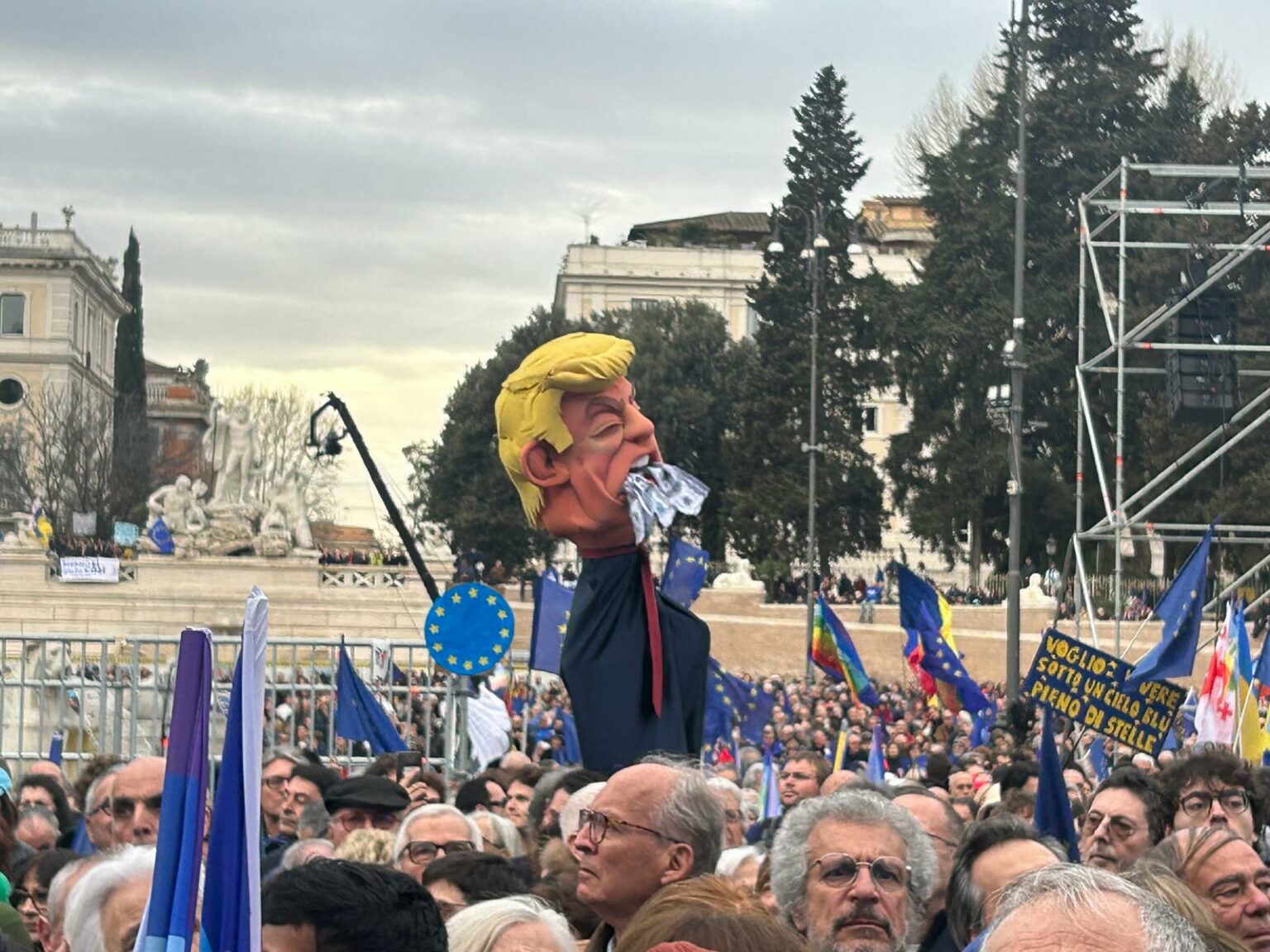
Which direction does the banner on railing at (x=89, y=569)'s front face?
toward the camera

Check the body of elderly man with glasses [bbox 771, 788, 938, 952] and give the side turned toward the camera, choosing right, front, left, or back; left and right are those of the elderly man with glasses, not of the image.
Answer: front

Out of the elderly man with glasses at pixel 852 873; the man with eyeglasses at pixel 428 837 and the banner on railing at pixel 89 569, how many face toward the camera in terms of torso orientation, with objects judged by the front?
3

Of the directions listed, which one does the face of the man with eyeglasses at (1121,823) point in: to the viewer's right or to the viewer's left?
to the viewer's left

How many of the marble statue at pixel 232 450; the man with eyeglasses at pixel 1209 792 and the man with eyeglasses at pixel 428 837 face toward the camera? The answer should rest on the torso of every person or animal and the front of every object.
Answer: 3

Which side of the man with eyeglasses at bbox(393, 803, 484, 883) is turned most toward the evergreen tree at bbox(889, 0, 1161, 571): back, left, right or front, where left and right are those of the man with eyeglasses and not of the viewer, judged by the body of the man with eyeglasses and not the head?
back

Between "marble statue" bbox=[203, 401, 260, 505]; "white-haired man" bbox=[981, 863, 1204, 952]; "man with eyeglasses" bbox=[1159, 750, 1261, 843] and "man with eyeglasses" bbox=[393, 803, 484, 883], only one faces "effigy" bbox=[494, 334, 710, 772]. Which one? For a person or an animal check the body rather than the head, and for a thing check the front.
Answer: the marble statue

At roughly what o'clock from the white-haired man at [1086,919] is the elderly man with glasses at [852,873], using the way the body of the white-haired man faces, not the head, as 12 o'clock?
The elderly man with glasses is roughly at 4 o'clock from the white-haired man.

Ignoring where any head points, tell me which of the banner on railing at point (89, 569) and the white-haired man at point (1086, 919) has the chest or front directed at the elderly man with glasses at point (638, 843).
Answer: the banner on railing

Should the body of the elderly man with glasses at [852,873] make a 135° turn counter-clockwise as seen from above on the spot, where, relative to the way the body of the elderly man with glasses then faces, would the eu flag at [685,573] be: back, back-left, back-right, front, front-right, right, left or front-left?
front-left

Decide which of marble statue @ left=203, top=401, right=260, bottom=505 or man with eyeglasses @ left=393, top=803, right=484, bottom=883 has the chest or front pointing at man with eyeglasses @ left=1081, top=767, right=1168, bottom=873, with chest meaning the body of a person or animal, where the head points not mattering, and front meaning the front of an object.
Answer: the marble statue

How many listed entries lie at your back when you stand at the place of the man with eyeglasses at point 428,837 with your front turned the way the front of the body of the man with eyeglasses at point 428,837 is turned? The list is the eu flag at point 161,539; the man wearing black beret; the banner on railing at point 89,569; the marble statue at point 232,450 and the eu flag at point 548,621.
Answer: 5

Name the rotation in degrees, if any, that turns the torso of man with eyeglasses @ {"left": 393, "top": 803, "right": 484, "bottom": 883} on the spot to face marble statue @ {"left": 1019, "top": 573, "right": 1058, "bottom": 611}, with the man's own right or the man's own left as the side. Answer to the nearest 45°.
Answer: approximately 180°

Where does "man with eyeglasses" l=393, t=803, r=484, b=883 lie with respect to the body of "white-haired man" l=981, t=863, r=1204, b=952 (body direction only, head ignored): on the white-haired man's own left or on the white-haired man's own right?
on the white-haired man's own right

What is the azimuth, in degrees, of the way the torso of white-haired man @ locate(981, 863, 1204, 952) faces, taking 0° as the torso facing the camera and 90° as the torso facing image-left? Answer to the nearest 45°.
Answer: approximately 45°
